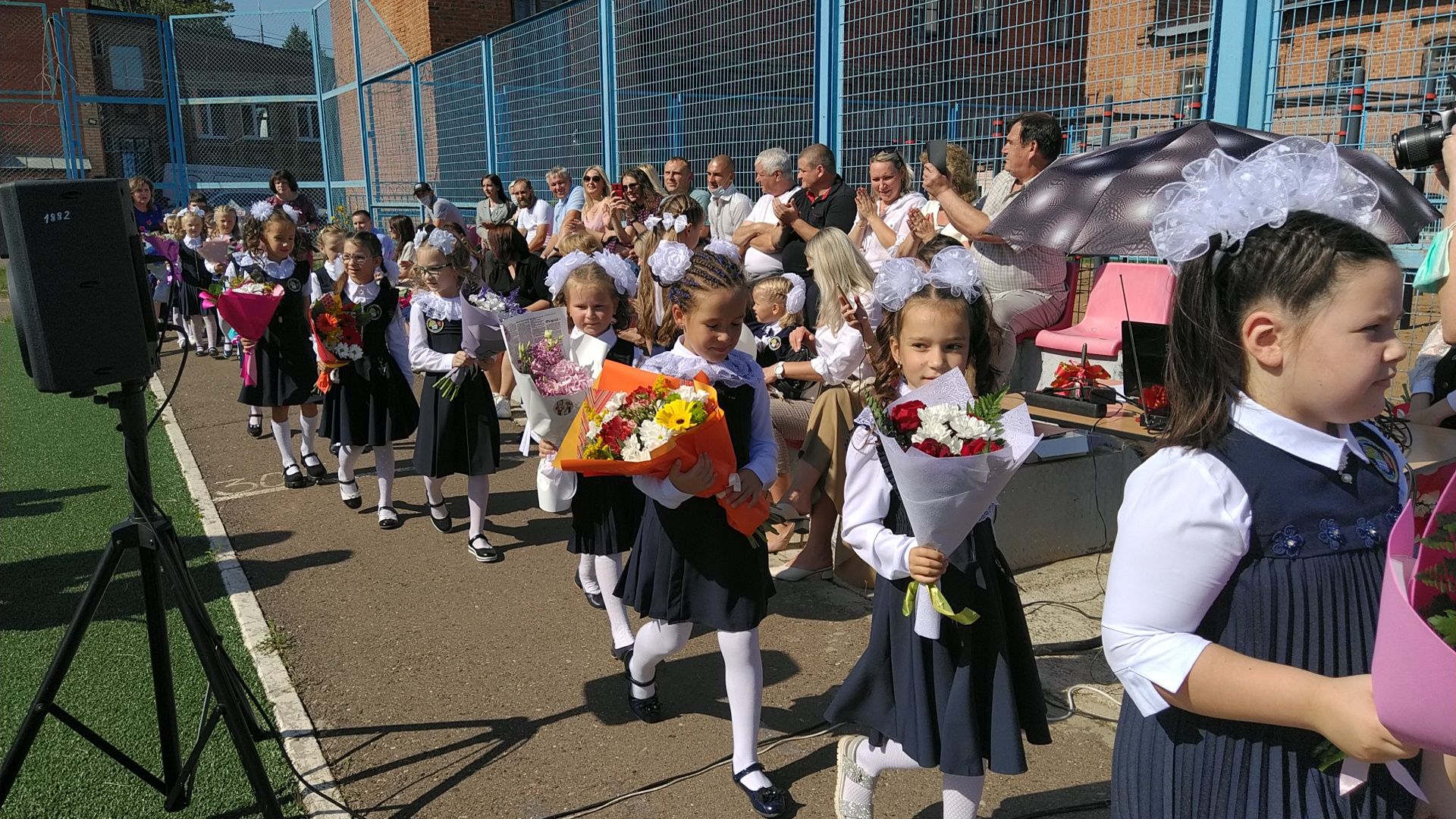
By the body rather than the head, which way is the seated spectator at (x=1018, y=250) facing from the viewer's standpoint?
to the viewer's left

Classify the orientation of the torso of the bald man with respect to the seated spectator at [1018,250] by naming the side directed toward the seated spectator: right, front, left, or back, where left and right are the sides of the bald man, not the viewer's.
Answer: left

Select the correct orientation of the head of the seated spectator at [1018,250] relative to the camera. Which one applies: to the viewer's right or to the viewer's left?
to the viewer's left

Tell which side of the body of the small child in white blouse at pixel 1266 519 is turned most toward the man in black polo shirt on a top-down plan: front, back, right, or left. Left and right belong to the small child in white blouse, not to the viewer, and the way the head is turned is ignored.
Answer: back

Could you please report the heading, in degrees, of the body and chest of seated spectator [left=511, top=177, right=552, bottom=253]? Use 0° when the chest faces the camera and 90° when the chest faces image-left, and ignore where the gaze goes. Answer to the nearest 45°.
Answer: approximately 45°

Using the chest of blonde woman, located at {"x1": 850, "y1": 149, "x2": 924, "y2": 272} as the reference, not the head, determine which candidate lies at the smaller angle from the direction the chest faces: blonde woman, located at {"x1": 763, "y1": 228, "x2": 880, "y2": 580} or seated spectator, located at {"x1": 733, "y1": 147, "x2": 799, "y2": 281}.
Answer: the blonde woman

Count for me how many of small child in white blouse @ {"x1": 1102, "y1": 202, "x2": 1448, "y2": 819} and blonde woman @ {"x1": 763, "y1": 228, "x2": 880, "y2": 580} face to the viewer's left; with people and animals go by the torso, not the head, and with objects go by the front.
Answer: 1

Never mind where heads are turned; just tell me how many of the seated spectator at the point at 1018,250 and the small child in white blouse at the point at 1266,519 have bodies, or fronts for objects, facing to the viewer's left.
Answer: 1

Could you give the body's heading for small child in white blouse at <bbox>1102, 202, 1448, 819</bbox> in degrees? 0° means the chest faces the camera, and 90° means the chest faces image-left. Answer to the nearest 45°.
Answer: approximately 315°

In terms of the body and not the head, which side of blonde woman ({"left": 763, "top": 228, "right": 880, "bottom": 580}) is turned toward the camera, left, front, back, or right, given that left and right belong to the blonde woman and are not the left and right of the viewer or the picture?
left

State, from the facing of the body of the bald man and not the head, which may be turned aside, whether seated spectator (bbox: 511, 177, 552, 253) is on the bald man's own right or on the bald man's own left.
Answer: on the bald man's own right
